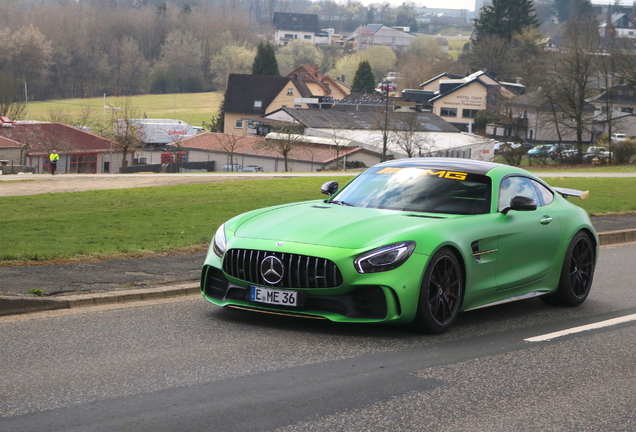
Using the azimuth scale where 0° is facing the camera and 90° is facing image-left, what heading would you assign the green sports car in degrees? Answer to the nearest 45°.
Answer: approximately 45°
